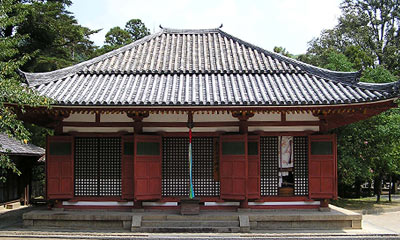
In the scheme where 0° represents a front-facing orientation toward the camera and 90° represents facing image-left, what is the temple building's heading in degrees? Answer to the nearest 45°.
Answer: approximately 0°

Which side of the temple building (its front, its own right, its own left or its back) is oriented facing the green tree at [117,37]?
back

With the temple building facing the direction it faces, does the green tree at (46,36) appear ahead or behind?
behind

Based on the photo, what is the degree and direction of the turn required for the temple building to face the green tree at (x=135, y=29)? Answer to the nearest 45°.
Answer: approximately 180°

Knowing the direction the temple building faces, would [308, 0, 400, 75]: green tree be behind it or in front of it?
behind
